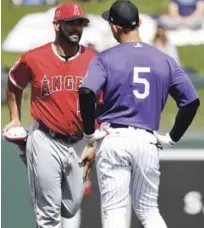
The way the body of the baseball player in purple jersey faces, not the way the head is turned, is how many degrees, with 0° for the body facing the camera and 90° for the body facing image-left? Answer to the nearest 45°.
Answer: approximately 180°

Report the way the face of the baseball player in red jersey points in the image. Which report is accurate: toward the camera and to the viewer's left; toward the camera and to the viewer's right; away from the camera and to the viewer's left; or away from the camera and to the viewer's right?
toward the camera and to the viewer's right

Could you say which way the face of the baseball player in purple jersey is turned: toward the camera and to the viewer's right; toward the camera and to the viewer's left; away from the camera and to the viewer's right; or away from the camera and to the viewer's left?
away from the camera and to the viewer's left

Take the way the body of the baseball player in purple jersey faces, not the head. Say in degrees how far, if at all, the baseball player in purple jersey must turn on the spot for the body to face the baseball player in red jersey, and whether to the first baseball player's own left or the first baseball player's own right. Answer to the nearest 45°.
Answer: approximately 45° to the first baseball player's own left
